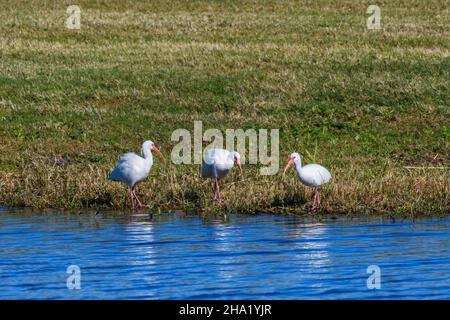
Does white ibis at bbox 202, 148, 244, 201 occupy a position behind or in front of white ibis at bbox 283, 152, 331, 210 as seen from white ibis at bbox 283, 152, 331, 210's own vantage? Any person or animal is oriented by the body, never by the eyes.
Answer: in front

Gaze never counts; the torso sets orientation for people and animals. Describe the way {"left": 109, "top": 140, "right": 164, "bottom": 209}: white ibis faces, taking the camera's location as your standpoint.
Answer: facing to the right of the viewer

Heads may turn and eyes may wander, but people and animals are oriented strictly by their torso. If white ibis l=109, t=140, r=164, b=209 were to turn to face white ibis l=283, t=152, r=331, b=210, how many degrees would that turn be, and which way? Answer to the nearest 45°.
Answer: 0° — it already faces it

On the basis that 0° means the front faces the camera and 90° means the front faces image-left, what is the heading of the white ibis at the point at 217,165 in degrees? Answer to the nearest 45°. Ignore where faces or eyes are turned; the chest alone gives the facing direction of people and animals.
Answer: approximately 270°

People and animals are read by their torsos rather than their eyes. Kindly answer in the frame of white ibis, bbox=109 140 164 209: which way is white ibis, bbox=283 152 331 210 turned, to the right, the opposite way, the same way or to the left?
the opposite way

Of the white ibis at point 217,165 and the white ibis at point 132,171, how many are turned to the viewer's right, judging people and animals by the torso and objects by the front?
2

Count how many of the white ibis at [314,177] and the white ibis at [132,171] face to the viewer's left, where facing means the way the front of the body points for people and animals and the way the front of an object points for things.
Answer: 1

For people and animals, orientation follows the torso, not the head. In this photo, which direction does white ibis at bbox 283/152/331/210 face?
to the viewer's left

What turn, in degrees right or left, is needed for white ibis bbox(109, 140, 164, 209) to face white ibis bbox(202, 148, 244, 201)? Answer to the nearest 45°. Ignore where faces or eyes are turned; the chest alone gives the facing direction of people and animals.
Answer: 0° — it already faces it

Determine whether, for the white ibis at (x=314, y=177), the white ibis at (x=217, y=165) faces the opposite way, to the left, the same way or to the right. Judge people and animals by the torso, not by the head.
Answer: the opposite way

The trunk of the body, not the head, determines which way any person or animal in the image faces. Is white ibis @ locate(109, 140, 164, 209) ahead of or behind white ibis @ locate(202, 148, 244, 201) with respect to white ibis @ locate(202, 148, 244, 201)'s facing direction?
behind

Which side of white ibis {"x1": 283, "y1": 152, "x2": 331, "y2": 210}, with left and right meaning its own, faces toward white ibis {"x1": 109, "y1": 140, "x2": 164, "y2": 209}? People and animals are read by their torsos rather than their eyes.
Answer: front
